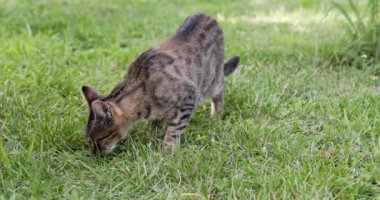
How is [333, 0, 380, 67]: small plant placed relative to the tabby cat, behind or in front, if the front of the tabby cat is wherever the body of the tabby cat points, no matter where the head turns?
behind

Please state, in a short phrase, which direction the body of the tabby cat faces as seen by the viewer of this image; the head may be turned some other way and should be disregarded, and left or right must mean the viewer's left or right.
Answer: facing the viewer and to the left of the viewer
